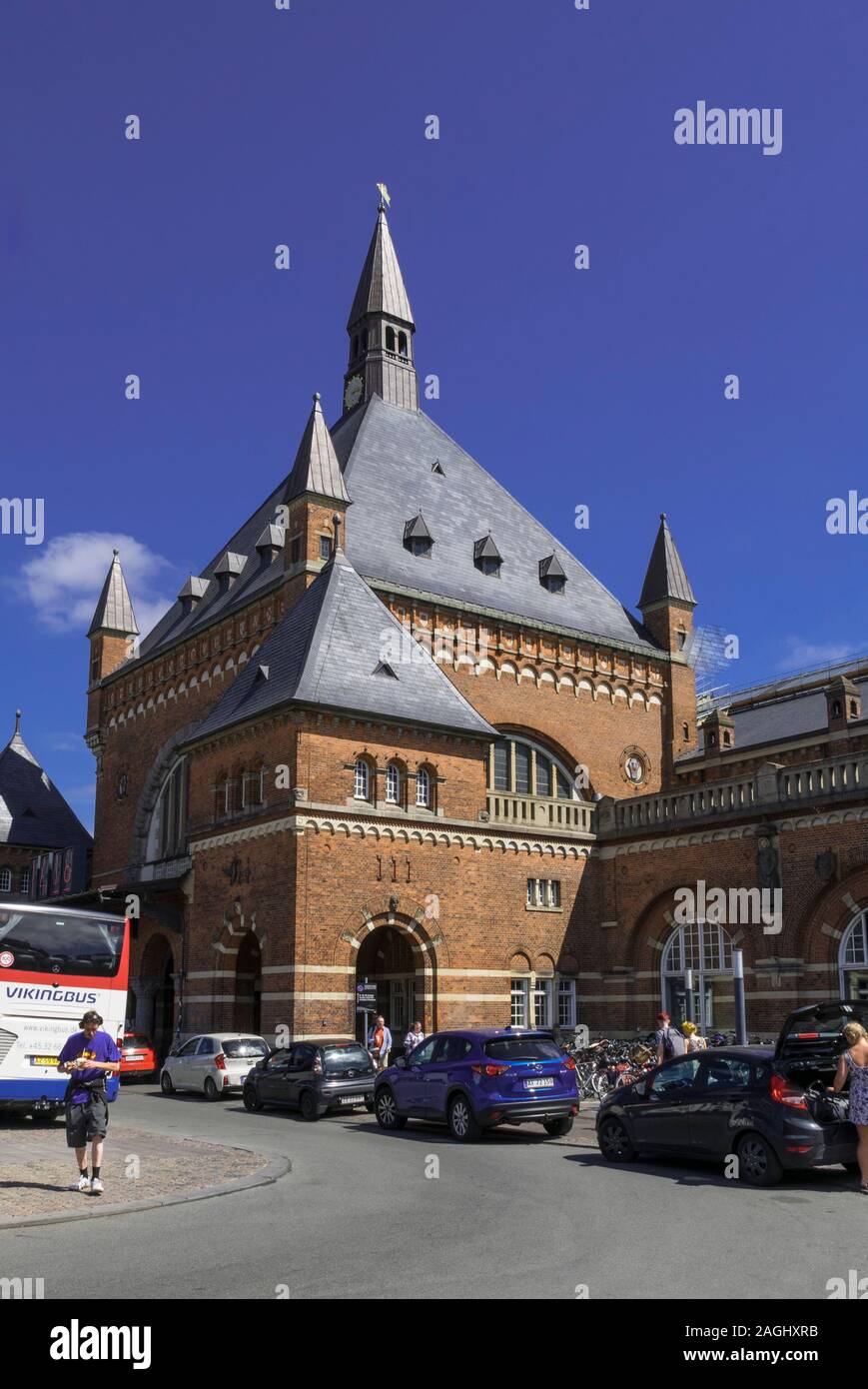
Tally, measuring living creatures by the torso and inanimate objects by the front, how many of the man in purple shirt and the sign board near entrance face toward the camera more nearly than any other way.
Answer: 2

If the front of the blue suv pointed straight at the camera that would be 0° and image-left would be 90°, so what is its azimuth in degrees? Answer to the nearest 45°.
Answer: approximately 135°

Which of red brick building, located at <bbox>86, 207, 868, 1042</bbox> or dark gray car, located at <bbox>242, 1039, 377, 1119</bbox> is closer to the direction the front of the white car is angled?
the red brick building

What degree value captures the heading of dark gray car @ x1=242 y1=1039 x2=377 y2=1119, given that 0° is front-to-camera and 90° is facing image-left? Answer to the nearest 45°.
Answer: approximately 135°

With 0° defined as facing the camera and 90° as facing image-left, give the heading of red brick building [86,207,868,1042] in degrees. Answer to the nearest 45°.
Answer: approximately 45°

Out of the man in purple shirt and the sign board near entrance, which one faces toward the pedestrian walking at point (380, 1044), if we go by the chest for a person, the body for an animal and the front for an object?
the sign board near entrance

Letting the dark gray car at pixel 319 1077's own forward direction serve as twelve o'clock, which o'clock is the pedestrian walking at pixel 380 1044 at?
The pedestrian walking is roughly at 2 o'clock from the dark gray car.
